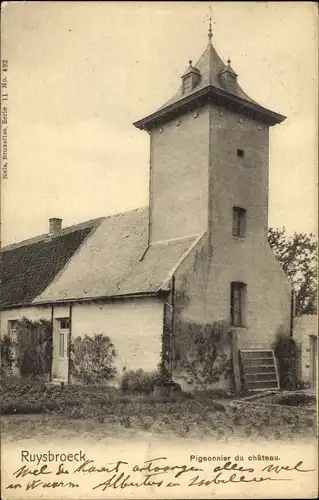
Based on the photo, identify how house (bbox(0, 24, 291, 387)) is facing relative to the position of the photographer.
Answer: facing the viewer and to the left of the viewer

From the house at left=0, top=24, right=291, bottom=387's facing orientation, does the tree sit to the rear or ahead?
to the rear

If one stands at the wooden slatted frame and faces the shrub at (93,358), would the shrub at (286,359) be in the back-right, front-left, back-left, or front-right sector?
back-right

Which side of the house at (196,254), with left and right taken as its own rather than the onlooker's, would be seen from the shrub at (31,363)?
right

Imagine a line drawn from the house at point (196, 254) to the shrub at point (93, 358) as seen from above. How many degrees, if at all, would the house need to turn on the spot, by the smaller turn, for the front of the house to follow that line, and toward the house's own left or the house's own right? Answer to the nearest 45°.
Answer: approximately 45° to the house's own right

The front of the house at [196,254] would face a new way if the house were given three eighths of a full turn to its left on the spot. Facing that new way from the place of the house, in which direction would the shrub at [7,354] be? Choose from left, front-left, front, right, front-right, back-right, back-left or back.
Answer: back-left
